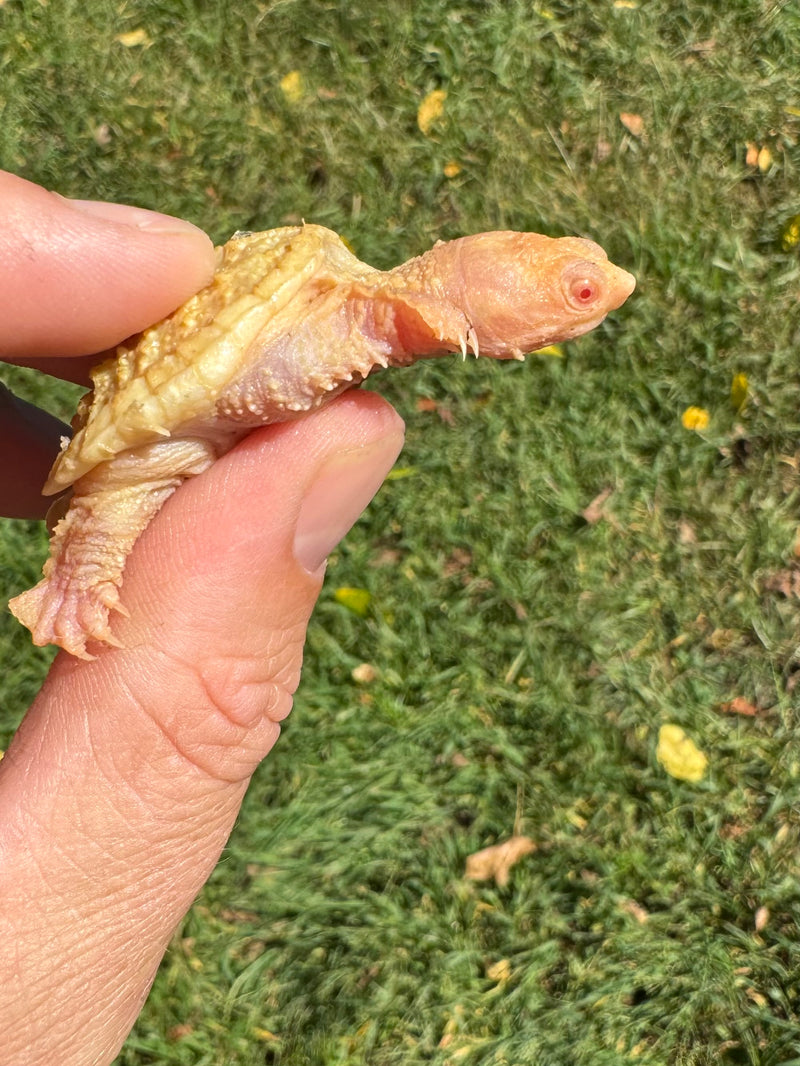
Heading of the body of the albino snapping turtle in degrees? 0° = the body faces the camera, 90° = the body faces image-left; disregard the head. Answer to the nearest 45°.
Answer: approximately 270°

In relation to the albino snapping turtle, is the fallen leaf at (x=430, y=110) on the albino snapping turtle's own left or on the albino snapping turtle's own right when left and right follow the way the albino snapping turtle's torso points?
on the albino snapping turtle's own left

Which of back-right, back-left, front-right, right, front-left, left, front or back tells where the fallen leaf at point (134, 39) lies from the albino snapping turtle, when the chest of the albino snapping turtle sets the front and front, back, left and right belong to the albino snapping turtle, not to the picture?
left

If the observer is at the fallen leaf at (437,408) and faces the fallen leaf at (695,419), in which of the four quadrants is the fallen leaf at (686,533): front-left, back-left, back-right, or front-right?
front-right
